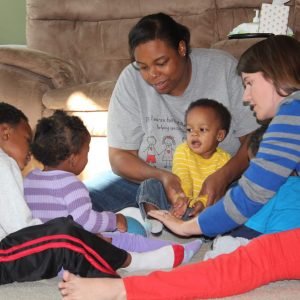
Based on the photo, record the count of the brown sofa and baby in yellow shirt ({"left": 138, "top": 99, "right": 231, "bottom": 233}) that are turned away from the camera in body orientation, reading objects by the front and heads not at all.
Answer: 0

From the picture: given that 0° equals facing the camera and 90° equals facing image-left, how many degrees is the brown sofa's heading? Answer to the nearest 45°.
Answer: approximately 0°

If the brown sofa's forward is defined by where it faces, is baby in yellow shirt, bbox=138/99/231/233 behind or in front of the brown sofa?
in front

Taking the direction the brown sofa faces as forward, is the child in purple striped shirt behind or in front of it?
in front

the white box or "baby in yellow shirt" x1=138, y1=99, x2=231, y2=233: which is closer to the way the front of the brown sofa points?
the baby in yellow shirt

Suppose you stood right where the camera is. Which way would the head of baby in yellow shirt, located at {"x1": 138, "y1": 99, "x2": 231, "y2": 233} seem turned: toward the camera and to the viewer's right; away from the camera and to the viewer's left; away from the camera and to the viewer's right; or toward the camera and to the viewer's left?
toward the camera and to the viewer's left

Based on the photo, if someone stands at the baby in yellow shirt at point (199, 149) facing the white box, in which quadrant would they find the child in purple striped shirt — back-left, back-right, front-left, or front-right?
back-left

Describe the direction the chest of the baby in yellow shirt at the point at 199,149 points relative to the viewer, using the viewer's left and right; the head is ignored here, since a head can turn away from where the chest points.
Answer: facing the viewer and to the left of the viewer
